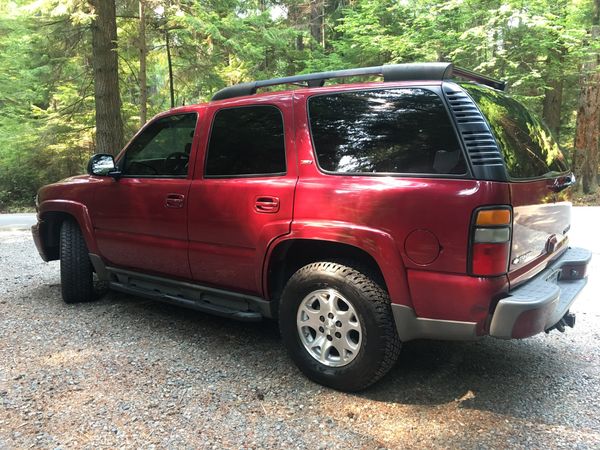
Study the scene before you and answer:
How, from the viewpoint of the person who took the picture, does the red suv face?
facing away from the viewer and to the left of the viewer

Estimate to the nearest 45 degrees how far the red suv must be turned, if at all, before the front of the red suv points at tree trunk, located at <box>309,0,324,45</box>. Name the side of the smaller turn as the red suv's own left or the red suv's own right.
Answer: approximately 45° to the red suv's own right

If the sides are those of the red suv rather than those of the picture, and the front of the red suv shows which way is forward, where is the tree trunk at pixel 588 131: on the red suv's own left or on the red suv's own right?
on the red suv's own right

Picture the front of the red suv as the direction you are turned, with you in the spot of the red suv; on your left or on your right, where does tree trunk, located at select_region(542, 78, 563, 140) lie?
on your right
